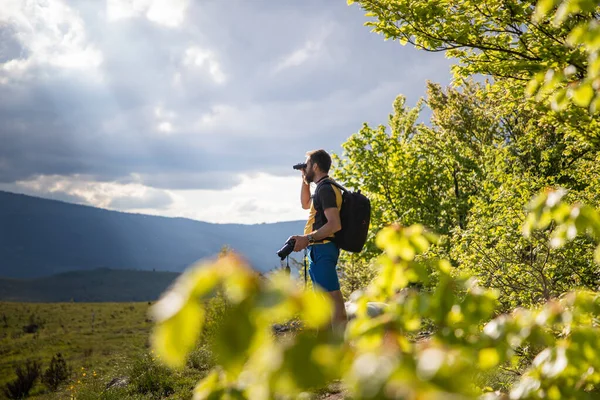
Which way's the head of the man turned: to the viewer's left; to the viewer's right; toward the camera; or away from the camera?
to the viewer's left

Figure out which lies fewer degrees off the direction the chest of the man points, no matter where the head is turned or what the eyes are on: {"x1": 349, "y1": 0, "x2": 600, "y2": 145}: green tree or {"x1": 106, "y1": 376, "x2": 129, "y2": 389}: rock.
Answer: the rock

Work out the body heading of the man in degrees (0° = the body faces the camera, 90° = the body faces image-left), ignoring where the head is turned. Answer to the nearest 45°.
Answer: approximately 90°
